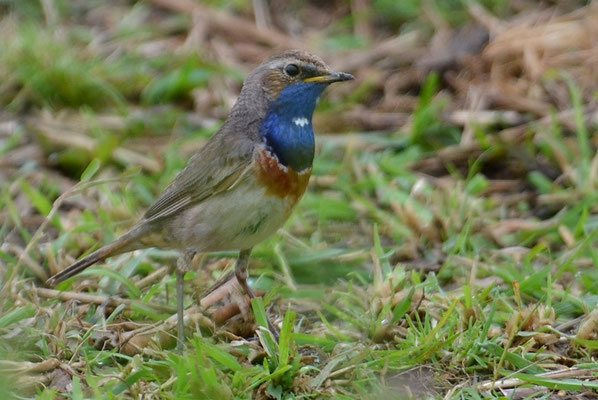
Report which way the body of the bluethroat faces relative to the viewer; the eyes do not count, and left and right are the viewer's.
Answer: facing to the right of the viewer
